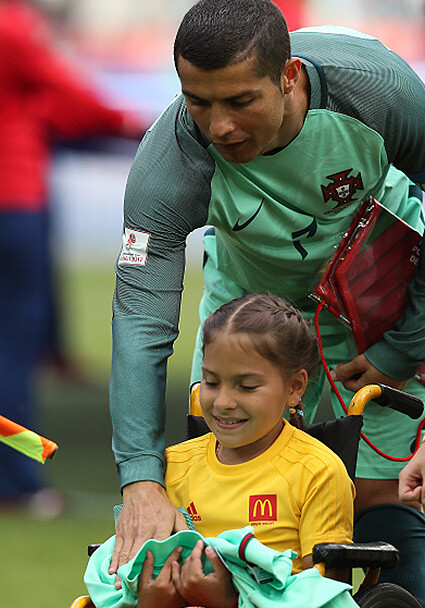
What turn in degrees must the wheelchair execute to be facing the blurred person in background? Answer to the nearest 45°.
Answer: approximately 90° to its right

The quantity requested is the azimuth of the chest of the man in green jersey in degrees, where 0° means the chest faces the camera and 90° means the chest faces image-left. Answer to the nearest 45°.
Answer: approximately 45°

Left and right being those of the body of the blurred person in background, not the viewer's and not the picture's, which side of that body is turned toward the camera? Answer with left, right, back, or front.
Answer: right

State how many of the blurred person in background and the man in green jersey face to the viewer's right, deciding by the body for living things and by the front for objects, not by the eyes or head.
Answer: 1

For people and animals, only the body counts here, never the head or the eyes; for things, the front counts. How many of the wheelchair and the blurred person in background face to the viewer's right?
1

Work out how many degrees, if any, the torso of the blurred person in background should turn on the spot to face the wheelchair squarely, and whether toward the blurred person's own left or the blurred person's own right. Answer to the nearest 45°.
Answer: approximately 90° to the blurred person's own right

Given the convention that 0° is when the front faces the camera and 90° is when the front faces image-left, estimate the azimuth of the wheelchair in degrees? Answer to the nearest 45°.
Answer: approximately 45°
